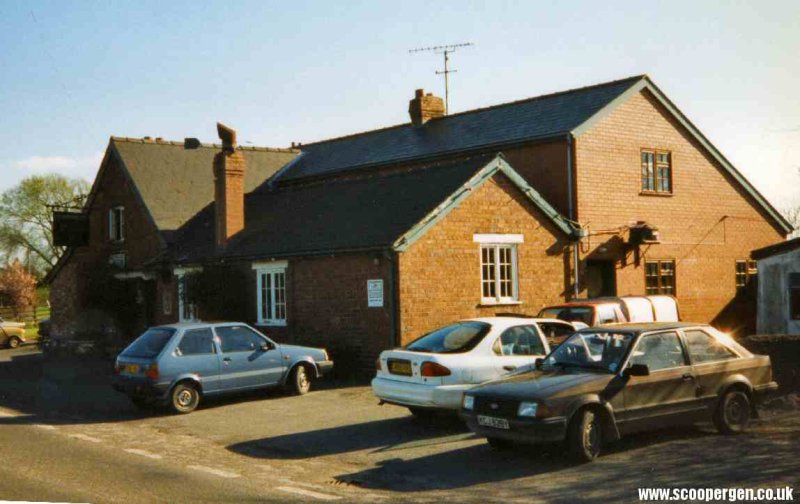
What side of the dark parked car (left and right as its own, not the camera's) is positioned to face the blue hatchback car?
right

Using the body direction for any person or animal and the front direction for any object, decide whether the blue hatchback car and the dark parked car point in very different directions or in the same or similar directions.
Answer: very different directions

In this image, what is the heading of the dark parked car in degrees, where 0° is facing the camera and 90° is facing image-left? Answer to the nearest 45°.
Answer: approximately 45°

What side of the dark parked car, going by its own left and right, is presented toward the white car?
right

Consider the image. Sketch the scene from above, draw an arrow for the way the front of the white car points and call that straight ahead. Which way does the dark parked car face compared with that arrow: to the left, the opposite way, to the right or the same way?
the opposite way

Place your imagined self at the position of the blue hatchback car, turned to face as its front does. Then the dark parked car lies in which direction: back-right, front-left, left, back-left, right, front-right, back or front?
right

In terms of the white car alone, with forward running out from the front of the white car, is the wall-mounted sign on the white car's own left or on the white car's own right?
on the white car's own left

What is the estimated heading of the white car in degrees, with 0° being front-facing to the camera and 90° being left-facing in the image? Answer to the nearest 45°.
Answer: approximately 225°

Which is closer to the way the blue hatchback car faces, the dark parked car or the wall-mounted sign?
the wall-mounted sign

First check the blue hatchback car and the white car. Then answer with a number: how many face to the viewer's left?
0

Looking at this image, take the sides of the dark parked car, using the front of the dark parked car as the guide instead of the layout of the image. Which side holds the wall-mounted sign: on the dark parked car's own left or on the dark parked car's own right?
on the dark parked car's own right
